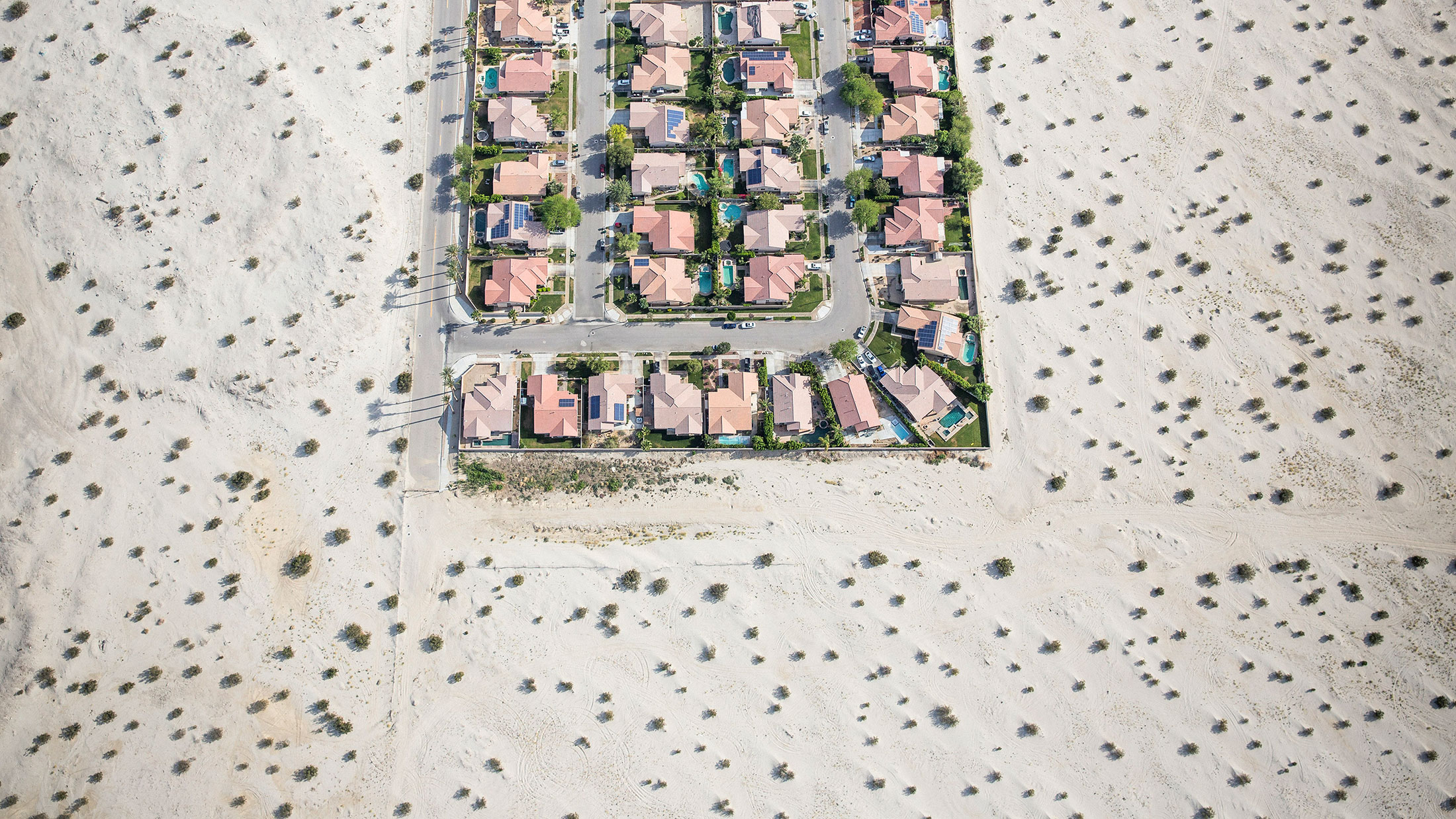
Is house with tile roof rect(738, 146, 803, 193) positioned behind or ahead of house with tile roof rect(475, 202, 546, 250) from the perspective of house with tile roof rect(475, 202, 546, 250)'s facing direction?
ahead

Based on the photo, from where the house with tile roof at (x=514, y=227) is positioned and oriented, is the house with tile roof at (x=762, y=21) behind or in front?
in front

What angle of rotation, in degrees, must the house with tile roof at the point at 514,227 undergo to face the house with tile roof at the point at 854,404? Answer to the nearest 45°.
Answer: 0° — it already faces it

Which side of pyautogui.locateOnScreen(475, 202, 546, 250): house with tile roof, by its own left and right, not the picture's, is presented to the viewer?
right

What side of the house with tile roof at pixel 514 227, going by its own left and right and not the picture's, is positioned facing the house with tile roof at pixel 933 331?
front

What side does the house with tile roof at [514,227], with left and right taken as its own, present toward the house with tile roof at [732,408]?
front
